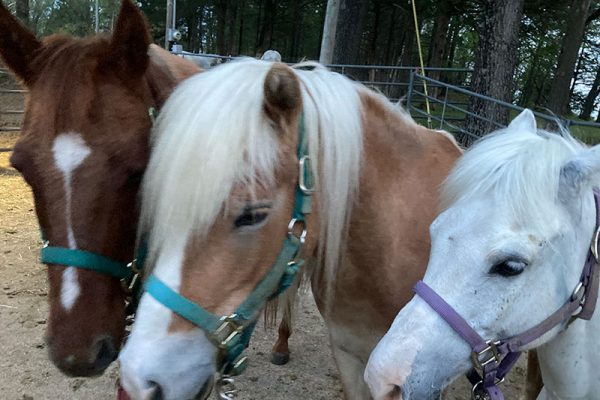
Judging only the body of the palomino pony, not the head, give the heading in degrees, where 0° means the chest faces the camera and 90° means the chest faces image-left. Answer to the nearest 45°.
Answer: approximately 45°

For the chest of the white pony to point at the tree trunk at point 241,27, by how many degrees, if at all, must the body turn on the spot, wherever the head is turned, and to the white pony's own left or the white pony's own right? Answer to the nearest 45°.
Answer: approximately 90° to the white pony's own right

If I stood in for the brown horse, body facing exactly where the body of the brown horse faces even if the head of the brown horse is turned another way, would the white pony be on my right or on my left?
on my left

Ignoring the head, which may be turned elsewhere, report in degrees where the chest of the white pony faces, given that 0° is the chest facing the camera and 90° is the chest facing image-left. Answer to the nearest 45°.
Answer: approximately 45°

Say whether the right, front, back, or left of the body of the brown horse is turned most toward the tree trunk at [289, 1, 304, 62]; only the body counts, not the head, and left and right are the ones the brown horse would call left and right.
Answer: back

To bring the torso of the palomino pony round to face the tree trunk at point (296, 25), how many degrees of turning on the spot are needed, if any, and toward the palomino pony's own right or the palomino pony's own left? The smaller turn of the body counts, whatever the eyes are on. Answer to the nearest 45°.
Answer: approximately 135° to the palomino pony's own right
